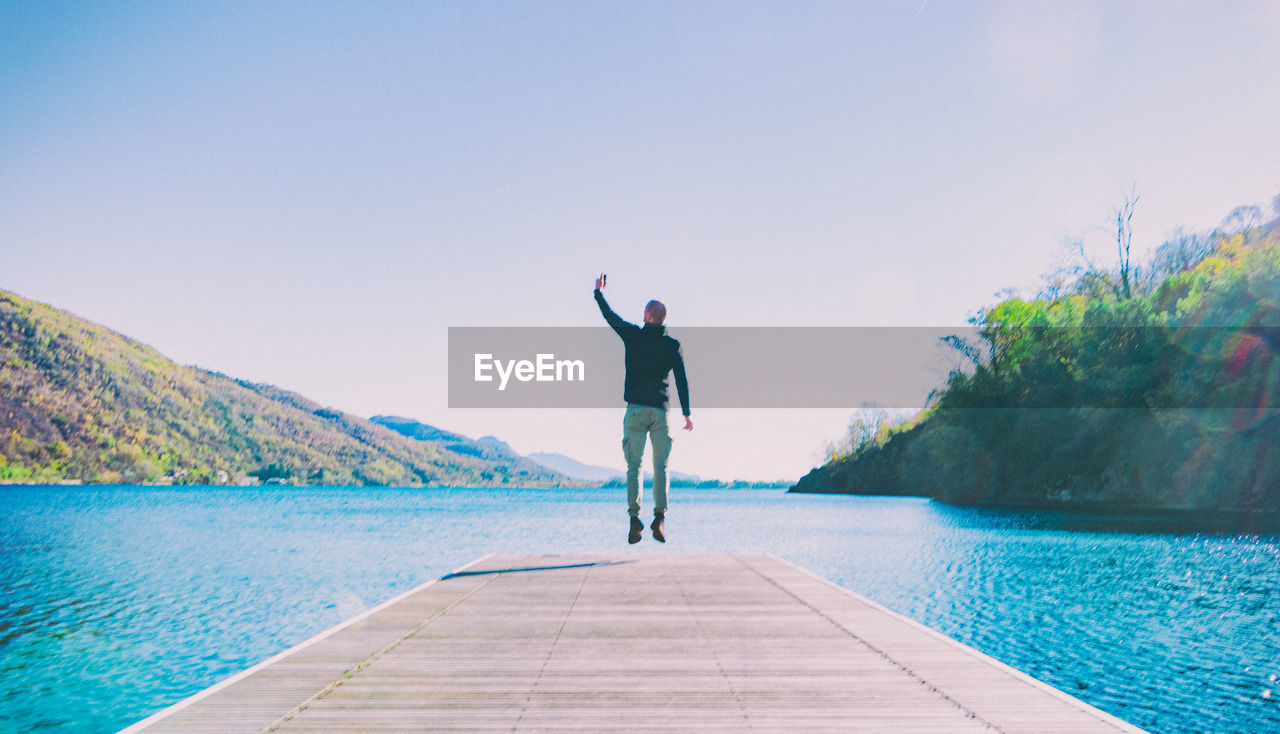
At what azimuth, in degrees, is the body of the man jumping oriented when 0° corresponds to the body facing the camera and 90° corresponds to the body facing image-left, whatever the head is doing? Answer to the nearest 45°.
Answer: approximately 180°
